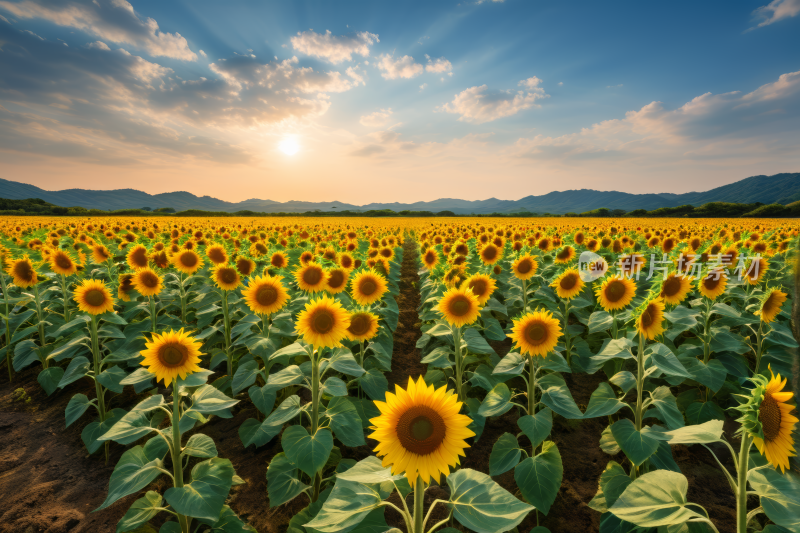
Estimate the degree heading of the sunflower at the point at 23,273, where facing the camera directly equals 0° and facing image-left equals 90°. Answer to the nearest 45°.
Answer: approximately 0°

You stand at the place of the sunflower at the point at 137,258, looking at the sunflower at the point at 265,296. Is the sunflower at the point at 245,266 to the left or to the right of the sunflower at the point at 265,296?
left

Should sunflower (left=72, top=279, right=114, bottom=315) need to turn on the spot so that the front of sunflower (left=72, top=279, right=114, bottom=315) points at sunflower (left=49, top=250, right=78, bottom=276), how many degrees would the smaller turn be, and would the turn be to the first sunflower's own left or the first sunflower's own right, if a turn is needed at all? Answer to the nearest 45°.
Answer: approximately 180°

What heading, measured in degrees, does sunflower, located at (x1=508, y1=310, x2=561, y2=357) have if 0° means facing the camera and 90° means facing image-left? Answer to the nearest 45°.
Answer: approximately 0°
